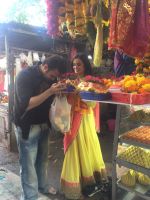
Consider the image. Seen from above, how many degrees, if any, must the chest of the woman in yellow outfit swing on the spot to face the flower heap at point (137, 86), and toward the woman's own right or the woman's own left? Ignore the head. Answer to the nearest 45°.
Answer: approximately 90° to the woman's own left

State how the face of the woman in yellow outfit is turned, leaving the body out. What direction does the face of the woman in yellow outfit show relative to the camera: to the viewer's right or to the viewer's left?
to the viewer's left

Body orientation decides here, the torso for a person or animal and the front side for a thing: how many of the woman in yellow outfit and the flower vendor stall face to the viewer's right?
0

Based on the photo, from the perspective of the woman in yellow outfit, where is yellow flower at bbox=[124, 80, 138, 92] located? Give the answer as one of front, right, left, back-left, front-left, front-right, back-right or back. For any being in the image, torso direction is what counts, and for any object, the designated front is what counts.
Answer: left

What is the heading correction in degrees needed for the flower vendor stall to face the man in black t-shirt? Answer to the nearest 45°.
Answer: approximately 45° to its right

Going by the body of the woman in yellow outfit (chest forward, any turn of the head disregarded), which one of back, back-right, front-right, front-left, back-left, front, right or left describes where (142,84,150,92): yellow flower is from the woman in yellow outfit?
left

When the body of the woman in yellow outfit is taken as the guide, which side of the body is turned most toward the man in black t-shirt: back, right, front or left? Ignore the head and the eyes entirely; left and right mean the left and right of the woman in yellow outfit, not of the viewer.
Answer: front
